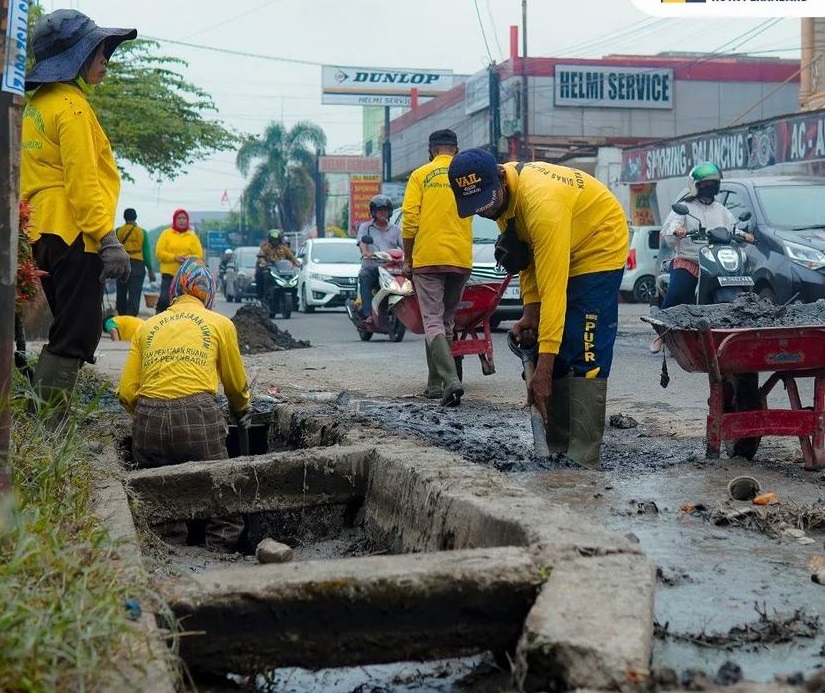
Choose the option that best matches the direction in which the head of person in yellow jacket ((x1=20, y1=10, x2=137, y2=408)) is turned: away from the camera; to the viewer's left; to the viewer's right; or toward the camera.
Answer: to the viewer's right

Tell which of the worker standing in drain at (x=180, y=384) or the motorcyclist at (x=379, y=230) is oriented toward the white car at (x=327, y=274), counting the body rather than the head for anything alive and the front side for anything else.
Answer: the worker standing in drain

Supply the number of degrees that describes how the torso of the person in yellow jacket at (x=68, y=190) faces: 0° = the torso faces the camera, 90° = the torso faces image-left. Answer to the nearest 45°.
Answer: approximately 225°

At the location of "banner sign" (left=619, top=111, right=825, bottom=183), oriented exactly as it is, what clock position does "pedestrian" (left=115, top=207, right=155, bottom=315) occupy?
The pedestrian is roughly at 12 o'clock from the banner sign.

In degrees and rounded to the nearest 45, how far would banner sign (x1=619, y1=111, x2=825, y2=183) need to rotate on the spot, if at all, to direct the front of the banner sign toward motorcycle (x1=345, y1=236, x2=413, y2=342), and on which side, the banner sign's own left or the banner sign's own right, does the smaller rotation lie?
approximately 45° to the banner sign's own left

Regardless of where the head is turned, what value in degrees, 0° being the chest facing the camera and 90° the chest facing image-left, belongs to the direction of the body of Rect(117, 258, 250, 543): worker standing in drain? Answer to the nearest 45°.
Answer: approximately 180°

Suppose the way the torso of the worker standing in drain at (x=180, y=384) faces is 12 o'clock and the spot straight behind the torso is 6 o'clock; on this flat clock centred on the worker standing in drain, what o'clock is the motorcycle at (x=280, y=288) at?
The motorcycle is roughly at 12 o'clock from the worker standing in drain.

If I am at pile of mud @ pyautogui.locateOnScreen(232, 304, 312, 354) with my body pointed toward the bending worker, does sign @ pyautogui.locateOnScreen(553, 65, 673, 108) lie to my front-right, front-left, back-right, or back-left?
back-left

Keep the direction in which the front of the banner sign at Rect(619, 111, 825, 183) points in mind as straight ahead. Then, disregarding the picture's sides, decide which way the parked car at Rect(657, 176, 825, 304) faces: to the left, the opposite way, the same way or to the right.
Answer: to the left
